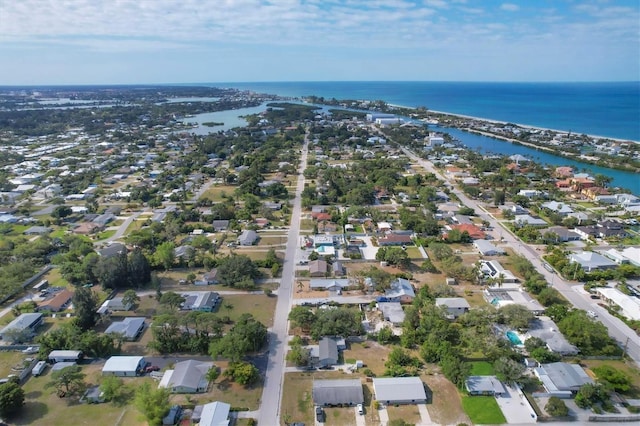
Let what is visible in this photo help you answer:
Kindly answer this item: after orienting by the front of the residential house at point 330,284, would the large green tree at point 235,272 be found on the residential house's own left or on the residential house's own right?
on the residential house's own right

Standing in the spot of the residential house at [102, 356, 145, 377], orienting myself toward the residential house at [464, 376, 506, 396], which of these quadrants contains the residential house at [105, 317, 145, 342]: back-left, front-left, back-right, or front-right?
back-left
